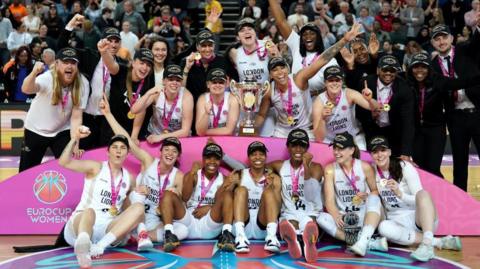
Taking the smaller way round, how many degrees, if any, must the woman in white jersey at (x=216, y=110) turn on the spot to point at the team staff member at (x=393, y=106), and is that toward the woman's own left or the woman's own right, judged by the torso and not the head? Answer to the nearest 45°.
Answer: approximately 90° to the woman's own left

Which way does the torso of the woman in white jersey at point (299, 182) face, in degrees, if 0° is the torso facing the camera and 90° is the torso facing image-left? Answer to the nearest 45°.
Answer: approximately 0°

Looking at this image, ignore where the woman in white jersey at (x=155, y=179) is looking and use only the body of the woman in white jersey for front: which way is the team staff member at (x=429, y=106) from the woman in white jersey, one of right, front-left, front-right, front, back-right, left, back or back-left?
left

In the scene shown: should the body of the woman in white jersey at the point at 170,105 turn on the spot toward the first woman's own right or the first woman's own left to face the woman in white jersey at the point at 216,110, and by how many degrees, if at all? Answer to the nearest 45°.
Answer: approximately 90° to the first woman's own left
